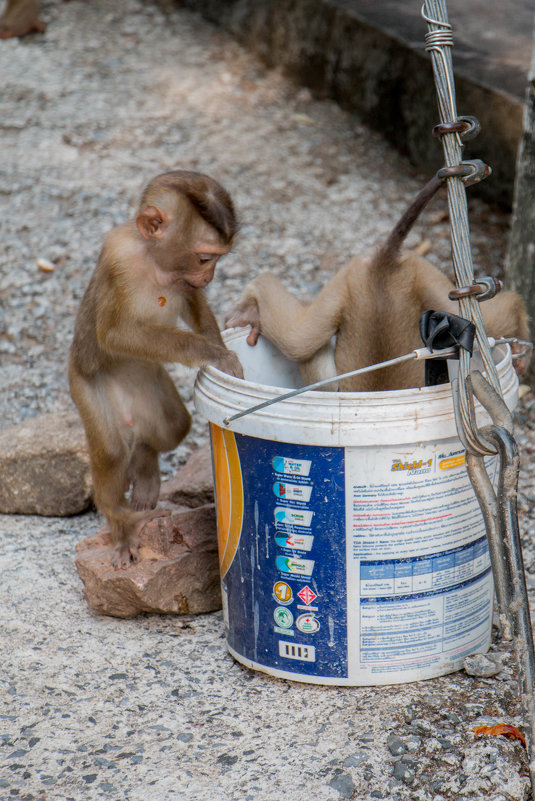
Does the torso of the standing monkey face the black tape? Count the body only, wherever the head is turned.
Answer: yes

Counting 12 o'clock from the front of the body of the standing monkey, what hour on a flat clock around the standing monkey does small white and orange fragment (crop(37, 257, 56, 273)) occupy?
The small white and orange fragment is roughly at 7 o'clock from the standing monkey.

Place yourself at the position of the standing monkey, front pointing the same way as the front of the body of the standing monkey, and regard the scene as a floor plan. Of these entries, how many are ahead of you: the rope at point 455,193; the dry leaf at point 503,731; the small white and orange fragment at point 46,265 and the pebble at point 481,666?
3

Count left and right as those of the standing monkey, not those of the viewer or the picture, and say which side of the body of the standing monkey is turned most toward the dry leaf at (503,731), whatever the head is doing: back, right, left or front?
front

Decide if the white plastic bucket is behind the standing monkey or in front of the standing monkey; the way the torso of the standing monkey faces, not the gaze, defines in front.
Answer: in front

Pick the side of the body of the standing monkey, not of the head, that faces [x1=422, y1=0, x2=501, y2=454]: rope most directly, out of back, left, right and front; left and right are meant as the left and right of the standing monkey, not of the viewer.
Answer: front

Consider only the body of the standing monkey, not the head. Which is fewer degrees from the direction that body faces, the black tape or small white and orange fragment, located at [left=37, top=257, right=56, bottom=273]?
the black tape

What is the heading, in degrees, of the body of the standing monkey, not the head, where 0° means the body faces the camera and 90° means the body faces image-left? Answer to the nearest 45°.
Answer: approximately 315°
